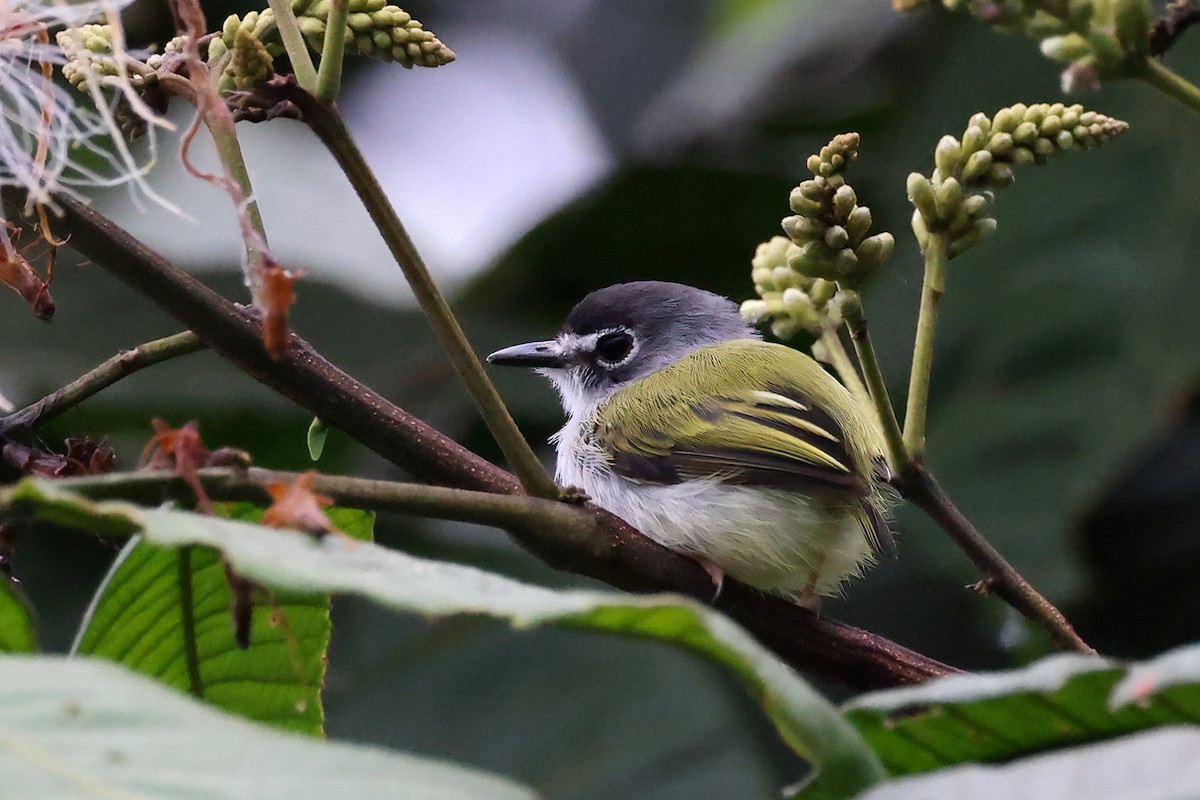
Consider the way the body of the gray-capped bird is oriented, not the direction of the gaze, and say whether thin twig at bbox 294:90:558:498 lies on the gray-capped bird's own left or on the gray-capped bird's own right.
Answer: on the gray-capped bird's own left

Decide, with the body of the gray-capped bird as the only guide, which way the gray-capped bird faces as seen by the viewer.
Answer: to the viewer's left

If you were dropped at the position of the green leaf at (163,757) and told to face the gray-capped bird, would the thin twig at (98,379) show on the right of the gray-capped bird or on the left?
left

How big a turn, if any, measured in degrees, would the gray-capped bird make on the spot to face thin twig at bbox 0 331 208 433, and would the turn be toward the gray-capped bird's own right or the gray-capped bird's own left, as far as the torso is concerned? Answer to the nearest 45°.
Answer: approximately 45° to the gray-capped bird's own left

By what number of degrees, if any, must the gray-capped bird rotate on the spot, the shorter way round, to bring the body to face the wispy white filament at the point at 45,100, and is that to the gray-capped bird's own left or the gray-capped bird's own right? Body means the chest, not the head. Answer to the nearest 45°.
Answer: approximately 45° to the gray-capped bird's own left

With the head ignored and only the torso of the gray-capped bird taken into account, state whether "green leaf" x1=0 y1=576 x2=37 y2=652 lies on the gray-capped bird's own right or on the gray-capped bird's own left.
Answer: on the gray-capped bird's own left

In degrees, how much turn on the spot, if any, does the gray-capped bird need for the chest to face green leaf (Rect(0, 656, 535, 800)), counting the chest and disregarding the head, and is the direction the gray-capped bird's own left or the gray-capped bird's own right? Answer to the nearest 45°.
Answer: approximately 90° to the gray-capped bird's own left
